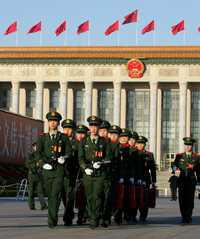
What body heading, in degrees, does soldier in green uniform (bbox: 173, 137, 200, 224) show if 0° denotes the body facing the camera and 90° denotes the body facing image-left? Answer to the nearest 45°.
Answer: approximately 0°

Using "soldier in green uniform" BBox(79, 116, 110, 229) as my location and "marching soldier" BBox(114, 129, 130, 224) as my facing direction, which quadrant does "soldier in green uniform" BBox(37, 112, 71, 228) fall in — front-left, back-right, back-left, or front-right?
back-left

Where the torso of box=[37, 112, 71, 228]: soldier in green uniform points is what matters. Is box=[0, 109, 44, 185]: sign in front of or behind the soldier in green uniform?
behind

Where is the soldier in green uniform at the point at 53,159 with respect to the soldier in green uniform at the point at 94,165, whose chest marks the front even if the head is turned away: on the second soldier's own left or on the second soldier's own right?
on the second soldier's own right

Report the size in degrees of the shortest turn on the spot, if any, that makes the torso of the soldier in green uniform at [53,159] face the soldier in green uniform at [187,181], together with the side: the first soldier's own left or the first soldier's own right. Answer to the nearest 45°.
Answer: approximately 135° to the first soldier's own left

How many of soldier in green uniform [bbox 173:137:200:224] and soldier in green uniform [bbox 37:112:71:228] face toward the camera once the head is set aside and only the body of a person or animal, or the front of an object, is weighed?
2

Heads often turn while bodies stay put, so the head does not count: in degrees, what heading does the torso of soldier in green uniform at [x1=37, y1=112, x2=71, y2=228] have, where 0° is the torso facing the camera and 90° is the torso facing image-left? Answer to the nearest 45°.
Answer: approximately 0°

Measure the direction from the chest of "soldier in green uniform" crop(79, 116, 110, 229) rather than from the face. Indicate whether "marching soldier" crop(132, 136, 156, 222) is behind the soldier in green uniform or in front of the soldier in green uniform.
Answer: behind

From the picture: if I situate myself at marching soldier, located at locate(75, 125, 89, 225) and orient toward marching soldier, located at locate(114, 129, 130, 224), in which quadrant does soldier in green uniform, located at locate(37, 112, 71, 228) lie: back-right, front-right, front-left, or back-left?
back-right
